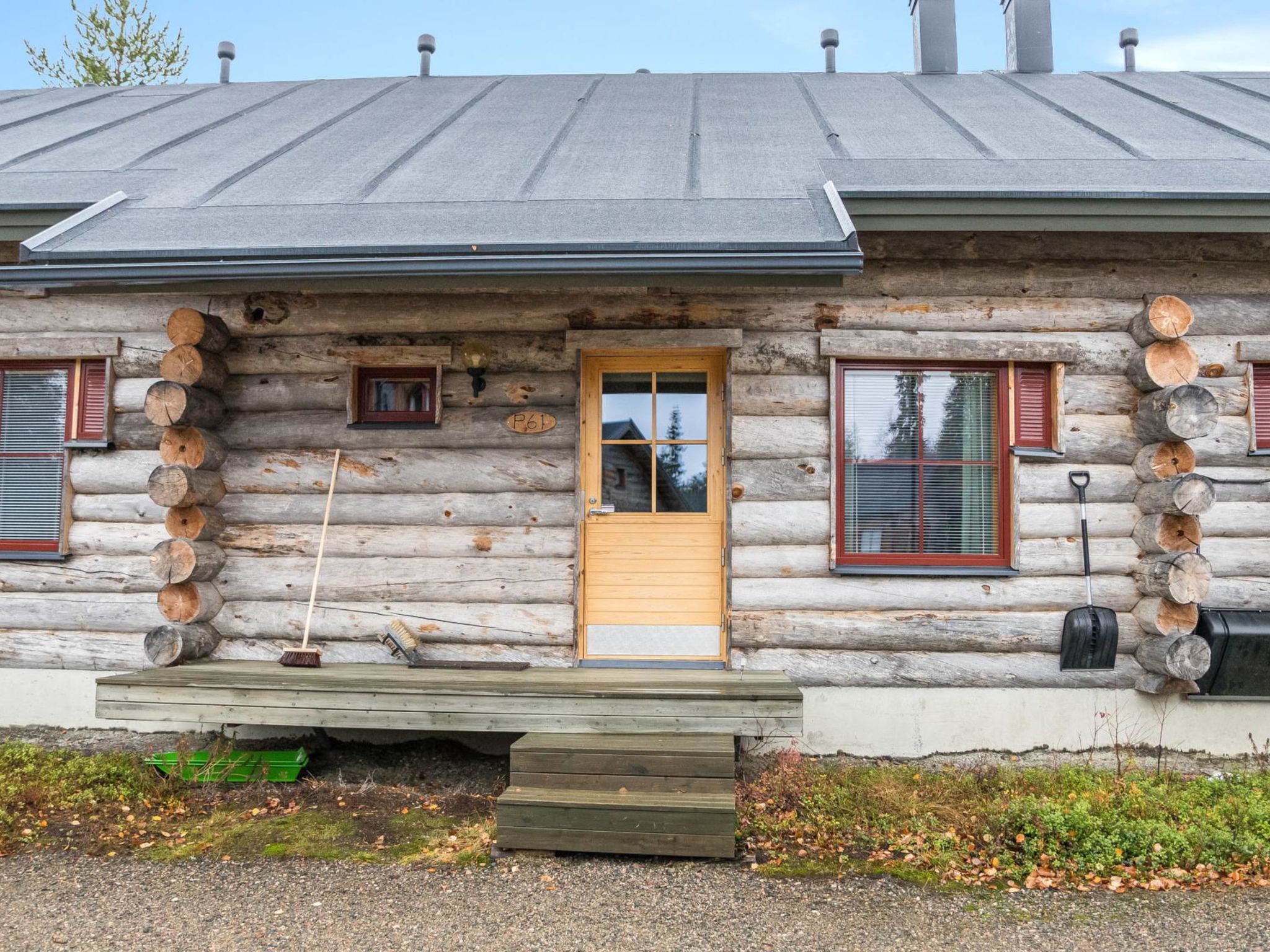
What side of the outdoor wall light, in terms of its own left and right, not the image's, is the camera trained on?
front

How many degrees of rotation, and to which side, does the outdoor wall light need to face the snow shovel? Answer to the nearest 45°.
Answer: approximately 90° to its left

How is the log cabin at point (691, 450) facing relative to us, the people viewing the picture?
facing the viewer
